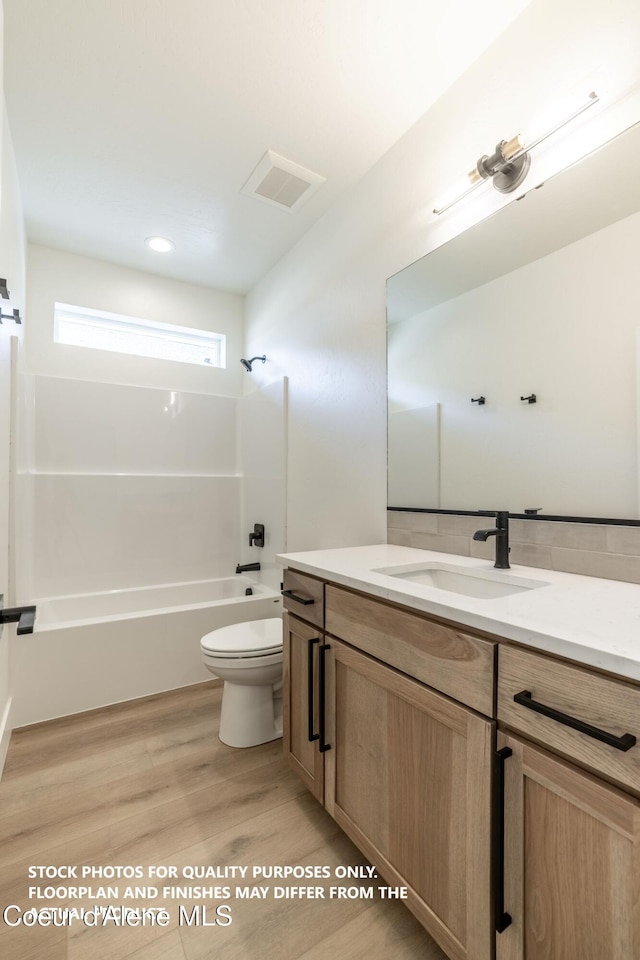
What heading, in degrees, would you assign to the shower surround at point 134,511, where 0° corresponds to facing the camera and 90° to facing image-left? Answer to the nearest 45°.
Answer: approximately 0°

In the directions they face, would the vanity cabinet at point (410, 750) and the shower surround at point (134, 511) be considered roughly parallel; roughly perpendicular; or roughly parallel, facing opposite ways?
roughly perpendicular

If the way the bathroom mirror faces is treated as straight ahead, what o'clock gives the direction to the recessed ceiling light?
The recessed ceiling light is roughly at 2 o'clock from the bathroom mirror.

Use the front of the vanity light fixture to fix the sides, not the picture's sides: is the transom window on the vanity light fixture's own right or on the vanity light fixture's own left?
on the vanity light fixture's own right

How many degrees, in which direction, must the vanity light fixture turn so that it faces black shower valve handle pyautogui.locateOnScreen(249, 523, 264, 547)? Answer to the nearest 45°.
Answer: approximately 90° to its right

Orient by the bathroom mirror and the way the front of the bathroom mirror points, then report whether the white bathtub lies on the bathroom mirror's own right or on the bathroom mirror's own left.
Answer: on the bathroom mirror's own right
